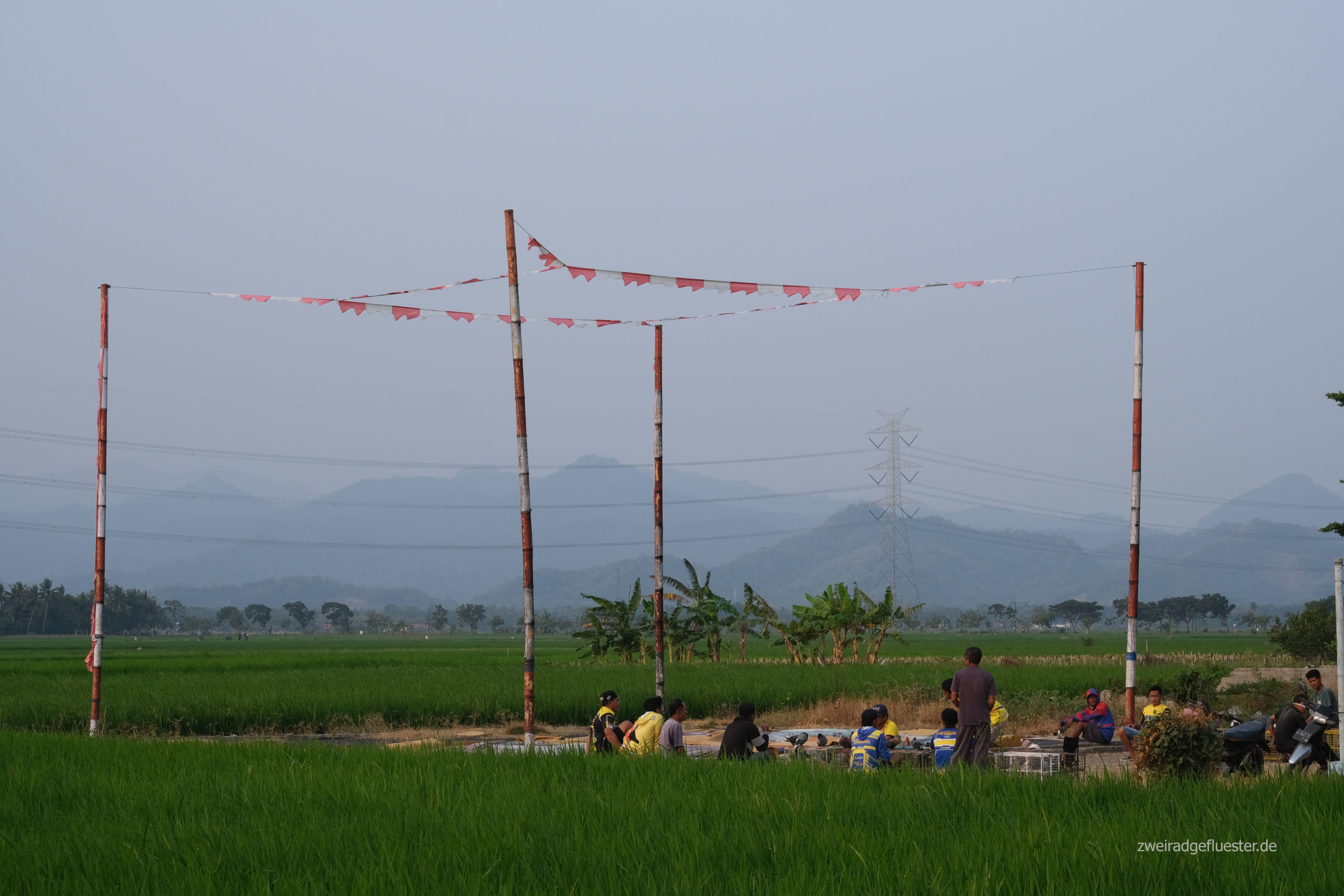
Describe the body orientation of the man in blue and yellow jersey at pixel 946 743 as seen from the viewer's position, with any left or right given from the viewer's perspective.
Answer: facing away from the viewer

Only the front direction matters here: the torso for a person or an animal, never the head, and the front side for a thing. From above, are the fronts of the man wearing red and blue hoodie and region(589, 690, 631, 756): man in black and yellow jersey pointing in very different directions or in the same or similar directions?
very different directions

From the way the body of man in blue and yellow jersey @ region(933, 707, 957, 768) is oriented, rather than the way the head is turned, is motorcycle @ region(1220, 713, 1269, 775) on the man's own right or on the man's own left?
on the man's own right

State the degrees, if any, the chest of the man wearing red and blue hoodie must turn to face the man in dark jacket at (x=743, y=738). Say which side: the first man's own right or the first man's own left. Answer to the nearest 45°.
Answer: approximately 45° to the first man's own left

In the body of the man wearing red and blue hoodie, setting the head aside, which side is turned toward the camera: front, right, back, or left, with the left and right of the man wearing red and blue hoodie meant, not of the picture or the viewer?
left

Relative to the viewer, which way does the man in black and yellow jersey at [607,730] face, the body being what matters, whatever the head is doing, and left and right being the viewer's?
facing to the right of the viewer

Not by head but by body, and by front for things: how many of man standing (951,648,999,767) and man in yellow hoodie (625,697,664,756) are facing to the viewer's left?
0
